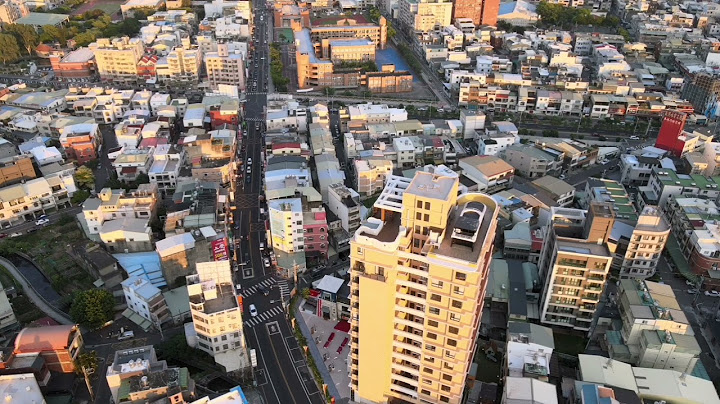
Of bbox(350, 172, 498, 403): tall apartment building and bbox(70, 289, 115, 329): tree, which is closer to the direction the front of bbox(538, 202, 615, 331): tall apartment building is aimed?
the tall apartment building

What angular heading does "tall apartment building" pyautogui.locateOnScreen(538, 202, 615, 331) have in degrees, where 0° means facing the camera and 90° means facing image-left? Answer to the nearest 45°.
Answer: approximately 0°

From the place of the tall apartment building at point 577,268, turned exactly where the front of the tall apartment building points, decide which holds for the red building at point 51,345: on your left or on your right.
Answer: on your right

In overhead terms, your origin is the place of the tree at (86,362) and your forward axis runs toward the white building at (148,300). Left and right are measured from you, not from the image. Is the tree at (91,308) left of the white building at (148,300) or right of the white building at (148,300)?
left

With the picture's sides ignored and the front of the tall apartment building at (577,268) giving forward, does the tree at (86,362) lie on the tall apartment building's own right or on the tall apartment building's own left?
on the tall apartment building's own right

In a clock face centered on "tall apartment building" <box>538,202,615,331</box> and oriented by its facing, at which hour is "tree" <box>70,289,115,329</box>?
The tree is roughly at 2 o'clock from the tall apartment building.

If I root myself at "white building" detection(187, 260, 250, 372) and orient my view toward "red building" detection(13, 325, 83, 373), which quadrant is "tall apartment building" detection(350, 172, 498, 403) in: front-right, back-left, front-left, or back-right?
back-left
